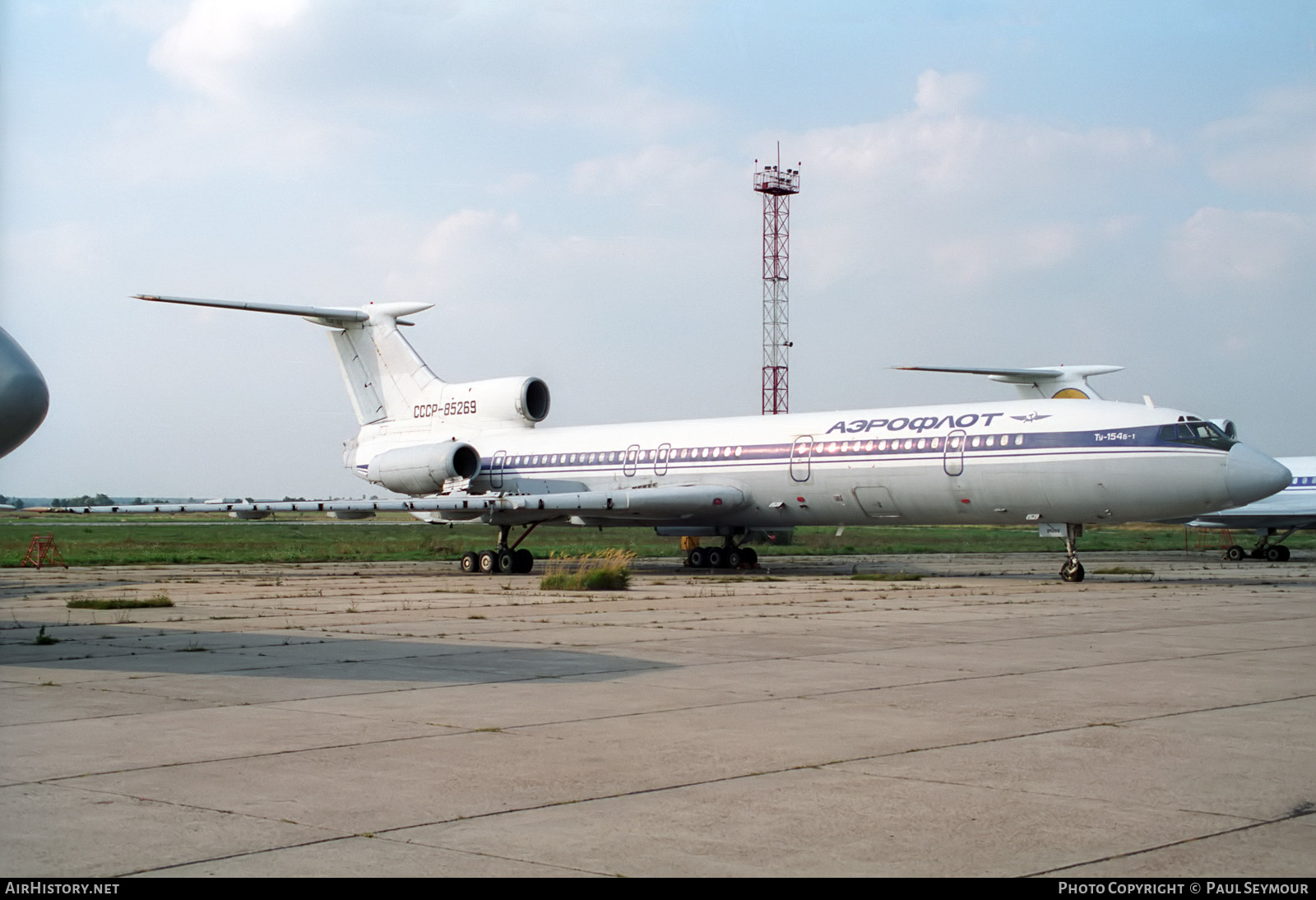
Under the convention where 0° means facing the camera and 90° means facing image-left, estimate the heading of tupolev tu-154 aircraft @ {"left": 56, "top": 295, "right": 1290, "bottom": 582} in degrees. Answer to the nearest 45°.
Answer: approximately 315°
